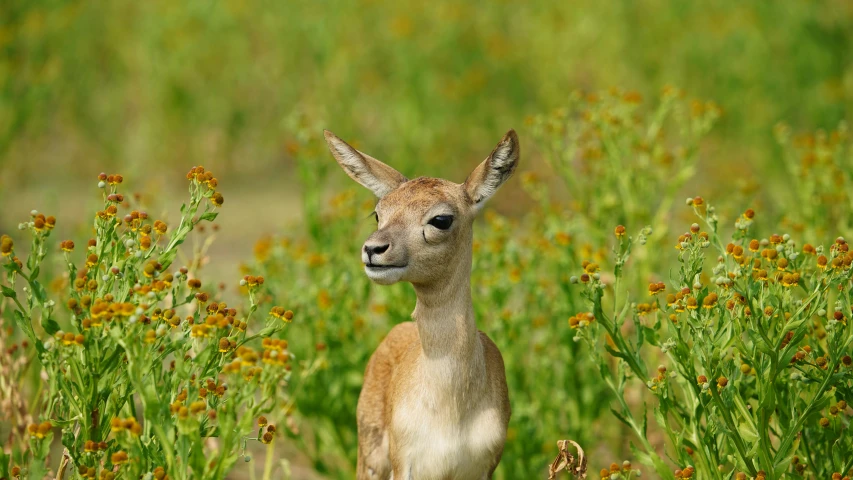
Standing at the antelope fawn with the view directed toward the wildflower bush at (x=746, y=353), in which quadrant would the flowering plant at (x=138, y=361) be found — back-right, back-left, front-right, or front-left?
back-right

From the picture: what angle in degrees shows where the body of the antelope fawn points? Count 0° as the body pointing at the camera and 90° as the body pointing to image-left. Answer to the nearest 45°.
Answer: approximately 0°

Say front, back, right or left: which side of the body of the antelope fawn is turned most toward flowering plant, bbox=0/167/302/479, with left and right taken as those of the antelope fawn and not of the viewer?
right

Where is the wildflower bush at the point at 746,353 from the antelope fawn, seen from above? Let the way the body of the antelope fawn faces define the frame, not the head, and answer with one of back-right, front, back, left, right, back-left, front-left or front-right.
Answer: left
